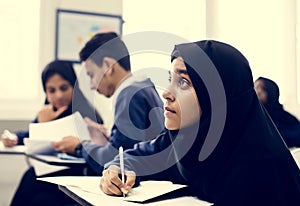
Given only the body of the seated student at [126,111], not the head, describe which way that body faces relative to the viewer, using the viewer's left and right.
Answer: facing to the left of the viewer

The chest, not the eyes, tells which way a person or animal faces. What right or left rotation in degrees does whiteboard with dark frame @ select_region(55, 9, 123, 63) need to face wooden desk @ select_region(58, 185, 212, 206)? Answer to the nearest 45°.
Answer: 0° — it already faces it

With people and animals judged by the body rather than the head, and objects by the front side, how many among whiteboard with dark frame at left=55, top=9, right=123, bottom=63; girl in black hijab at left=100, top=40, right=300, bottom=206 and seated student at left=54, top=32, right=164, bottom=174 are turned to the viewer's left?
2

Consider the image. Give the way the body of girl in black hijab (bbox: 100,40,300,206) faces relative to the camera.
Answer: to the viewer's left

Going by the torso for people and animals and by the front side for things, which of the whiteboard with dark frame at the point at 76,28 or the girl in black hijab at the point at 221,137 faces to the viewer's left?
the girl in black hijab

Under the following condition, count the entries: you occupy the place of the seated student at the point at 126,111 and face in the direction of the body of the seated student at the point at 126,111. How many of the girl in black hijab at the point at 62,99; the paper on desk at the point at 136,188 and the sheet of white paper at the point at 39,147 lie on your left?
1

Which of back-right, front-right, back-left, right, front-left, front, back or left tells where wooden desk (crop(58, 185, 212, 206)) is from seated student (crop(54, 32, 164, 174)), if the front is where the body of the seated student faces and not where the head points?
left

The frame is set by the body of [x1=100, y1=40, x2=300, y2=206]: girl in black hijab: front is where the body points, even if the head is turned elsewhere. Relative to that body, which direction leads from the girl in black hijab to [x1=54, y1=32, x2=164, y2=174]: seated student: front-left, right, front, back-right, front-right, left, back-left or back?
front-right

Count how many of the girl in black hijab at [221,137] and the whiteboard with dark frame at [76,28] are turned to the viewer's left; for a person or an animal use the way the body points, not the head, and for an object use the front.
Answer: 1

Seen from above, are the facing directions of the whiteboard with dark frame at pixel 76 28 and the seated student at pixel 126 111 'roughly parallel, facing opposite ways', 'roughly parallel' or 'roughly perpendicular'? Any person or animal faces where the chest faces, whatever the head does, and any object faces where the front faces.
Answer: roughly perpendicular

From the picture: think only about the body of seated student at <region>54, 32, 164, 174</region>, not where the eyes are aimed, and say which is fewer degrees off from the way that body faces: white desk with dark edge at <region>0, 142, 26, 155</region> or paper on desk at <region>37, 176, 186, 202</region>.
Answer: the white desk with dark edge

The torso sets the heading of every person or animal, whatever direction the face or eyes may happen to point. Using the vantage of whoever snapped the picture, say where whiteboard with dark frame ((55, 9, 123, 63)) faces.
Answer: facing the viewer
